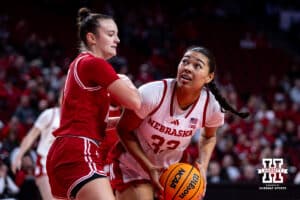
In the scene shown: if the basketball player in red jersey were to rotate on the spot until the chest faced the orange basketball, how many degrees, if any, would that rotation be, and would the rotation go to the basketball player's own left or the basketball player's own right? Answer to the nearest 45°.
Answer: approximately 45° to the basketball player's own left

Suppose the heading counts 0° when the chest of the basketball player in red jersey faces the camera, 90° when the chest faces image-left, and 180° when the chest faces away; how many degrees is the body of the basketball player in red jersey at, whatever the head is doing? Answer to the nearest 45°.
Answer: approximately 270°

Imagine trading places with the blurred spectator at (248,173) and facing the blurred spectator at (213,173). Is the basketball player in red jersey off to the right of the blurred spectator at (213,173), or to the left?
left

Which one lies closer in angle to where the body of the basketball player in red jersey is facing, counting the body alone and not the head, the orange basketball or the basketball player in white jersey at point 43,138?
the orange basketball

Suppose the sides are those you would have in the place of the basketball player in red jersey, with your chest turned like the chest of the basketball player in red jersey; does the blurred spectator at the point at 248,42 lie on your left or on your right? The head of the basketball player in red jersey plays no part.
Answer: on your left

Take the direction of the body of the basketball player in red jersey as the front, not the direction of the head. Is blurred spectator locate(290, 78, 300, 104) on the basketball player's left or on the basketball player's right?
on the basketball player's left

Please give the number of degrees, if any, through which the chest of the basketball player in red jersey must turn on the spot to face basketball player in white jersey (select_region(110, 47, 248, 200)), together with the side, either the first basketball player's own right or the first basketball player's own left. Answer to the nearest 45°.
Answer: approximately 45° to the first basketball player's own left

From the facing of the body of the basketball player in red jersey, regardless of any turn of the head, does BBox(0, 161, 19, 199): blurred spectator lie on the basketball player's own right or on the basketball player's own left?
on the basketball player's own left

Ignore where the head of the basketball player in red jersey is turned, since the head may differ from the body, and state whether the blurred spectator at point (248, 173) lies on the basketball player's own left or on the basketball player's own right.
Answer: on the basketball player's own left
